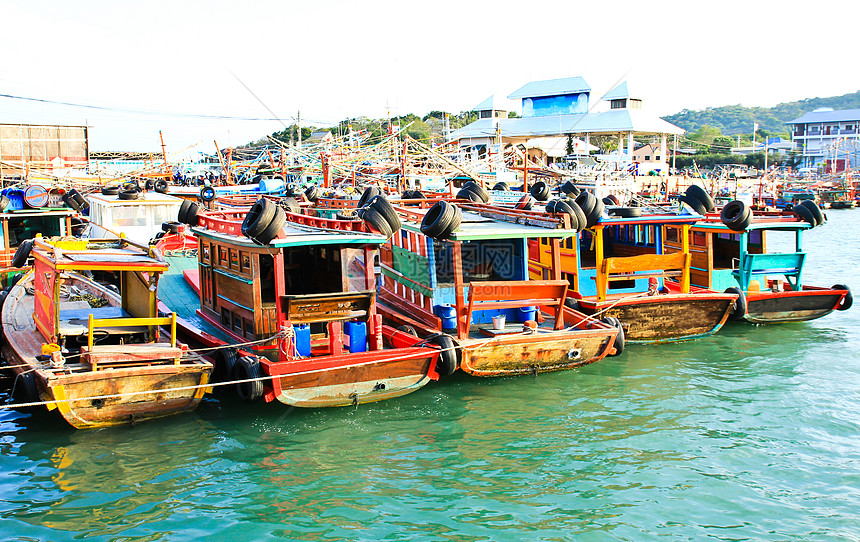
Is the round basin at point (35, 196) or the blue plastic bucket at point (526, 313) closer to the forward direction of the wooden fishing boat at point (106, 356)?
the round basin
